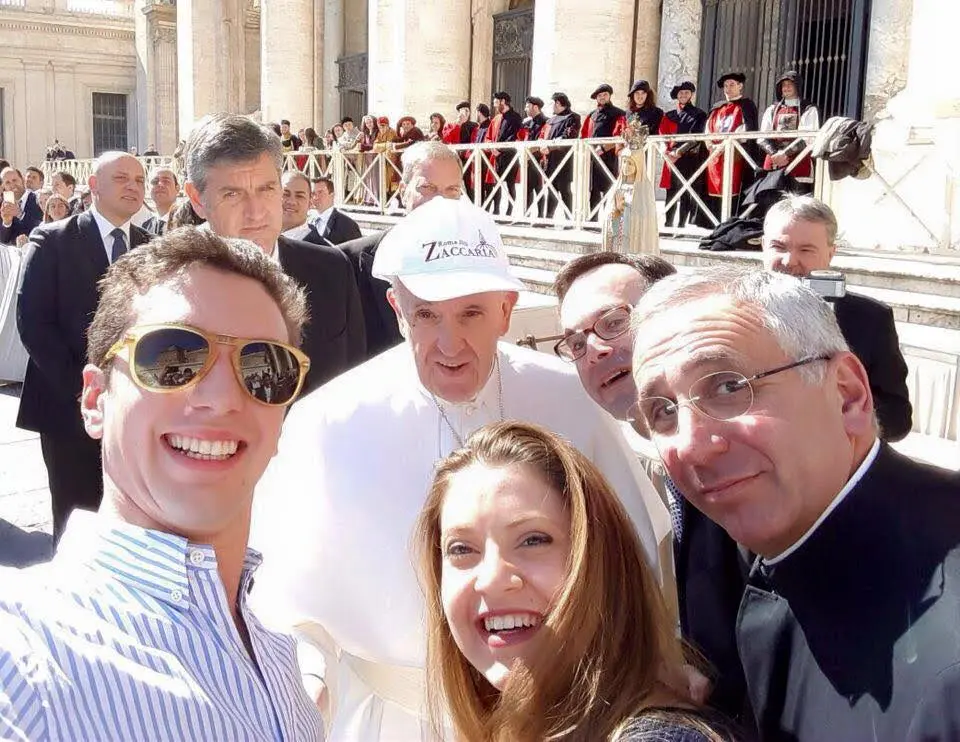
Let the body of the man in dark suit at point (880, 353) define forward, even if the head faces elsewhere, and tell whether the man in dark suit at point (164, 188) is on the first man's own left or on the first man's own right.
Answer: on the first man's own right

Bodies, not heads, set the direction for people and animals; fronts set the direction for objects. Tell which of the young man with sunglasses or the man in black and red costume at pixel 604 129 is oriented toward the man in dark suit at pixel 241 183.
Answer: the man in black and red costume

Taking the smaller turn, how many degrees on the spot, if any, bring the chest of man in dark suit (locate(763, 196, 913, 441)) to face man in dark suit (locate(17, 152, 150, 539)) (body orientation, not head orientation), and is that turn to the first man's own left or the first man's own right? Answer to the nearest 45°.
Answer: approximately 45° to the first man's own right

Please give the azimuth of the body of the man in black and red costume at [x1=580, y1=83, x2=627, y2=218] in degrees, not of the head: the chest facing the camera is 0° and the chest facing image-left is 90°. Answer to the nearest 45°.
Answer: approximately 0°

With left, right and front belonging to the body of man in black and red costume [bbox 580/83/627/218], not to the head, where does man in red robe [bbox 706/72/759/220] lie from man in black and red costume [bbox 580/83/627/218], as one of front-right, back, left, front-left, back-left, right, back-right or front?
front-left

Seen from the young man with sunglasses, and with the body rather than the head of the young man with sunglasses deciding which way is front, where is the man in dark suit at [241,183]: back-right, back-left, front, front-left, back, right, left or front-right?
back-left

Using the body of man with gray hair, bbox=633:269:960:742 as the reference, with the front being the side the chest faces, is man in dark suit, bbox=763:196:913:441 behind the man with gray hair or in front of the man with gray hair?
behind

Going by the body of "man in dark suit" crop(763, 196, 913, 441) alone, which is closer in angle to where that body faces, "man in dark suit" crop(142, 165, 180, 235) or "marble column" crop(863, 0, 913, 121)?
the man in dark suit

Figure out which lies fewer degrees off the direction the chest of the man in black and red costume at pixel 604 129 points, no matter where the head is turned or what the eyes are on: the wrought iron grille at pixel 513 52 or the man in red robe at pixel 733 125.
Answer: the man in red robe

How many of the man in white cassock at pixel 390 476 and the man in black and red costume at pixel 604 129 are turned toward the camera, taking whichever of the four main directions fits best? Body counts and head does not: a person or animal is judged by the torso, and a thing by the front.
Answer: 2

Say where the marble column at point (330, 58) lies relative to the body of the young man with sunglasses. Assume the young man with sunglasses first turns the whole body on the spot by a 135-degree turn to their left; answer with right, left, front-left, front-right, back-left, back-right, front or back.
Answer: front

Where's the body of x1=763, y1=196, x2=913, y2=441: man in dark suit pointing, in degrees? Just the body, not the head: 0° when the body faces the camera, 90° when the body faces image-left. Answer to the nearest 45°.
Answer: approximately 45°

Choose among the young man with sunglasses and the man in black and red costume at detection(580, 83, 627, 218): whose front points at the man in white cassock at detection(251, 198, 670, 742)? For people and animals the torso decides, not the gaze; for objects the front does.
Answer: the man in black and red costume
